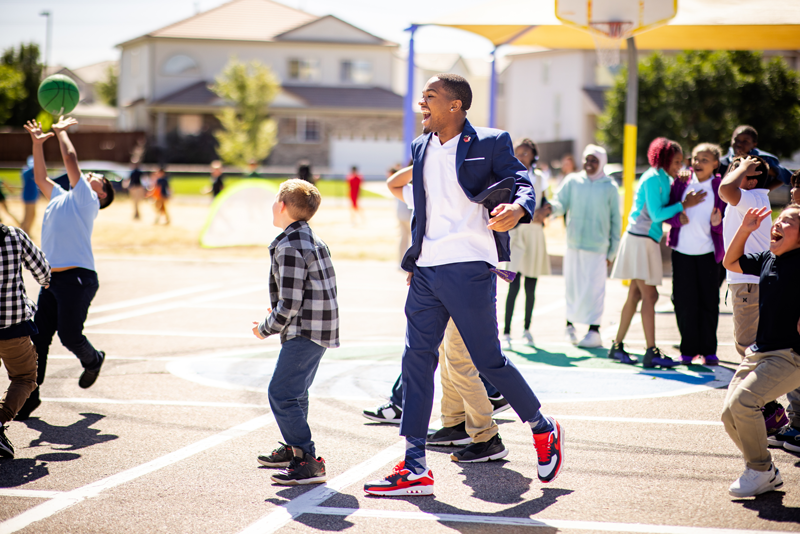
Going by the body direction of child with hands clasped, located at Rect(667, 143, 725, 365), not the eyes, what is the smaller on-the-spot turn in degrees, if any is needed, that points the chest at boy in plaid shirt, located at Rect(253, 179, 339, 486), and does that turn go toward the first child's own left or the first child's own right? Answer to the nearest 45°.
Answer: approximately 45° to the first child's own right

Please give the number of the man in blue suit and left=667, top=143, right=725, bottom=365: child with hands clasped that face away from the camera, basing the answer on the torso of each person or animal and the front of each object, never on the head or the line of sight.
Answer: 0

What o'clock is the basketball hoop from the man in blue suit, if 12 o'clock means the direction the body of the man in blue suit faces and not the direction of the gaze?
The basketball hoop is roughly at 5 o'clock from the man in blue suit.

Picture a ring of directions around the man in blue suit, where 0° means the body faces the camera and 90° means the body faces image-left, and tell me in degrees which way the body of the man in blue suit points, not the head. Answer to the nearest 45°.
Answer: approximately 45°

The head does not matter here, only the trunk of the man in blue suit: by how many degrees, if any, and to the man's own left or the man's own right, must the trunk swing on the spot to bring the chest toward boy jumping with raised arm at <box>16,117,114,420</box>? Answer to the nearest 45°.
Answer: approximately 90° to the man's own right

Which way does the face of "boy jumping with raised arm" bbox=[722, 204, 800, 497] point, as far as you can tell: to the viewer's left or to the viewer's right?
to the viewer's left

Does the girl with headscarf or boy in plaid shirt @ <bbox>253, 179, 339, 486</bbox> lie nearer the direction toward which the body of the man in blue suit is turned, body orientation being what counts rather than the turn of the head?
the boy in plaid shirt

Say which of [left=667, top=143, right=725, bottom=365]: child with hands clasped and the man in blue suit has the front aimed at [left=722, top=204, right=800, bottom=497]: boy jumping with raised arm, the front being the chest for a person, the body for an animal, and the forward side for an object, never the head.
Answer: the child with hands clasped

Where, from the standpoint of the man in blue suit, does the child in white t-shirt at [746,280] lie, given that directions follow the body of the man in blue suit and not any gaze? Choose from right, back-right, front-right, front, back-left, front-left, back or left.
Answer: back

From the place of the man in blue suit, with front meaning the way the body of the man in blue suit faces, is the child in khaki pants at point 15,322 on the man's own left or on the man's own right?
on the man's own right

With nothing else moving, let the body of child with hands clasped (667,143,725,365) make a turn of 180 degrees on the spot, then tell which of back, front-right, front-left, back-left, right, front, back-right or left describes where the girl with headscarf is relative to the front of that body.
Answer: front-left

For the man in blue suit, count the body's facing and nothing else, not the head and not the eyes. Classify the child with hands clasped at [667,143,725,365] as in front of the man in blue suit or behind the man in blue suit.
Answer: behind
